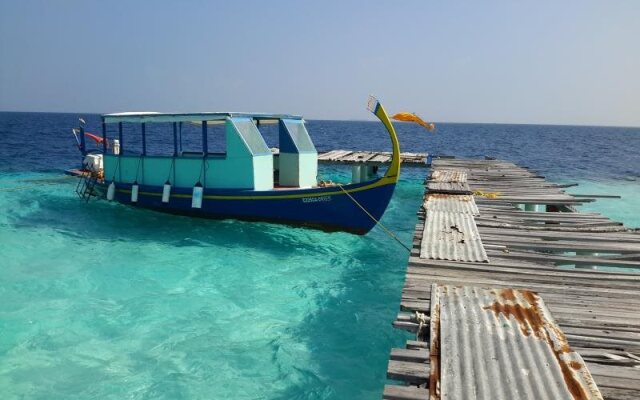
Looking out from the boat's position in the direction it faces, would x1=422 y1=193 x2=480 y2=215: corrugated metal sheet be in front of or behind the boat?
in front

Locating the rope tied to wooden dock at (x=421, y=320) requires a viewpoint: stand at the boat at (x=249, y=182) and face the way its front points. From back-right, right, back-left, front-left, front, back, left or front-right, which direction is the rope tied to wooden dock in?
front-right

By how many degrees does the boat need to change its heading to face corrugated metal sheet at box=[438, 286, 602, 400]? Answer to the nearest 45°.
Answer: approximately 45° to its right

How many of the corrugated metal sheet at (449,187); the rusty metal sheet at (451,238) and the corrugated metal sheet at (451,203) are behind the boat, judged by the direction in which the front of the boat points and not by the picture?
0

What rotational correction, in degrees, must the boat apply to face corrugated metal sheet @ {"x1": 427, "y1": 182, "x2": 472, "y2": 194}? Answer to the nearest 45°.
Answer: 0° — it already faces it

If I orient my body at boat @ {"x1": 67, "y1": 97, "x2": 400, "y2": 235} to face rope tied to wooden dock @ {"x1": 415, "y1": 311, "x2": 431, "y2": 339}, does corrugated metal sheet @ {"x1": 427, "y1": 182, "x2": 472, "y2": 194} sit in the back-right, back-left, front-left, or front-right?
front-left

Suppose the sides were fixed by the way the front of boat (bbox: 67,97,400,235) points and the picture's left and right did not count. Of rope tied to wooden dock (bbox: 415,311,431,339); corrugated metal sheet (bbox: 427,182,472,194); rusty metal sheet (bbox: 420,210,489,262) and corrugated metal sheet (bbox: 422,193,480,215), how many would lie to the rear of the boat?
0

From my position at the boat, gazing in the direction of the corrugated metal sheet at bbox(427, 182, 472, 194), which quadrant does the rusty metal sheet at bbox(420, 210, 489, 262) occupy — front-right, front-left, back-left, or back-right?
front-right

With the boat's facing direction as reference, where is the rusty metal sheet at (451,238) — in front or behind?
in front

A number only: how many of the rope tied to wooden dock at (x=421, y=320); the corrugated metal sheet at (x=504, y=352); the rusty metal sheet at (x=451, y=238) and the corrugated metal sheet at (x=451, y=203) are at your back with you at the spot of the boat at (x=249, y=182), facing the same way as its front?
0

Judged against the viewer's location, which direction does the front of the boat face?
facing the viewer and to the right of the viewer

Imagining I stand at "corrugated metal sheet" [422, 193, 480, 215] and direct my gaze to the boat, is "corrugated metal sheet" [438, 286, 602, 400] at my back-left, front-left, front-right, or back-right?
back-left

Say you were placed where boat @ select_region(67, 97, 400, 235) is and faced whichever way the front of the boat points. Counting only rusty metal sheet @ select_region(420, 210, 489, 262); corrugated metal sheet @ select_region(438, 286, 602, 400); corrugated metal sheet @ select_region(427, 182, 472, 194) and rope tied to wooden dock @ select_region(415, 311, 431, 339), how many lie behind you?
0

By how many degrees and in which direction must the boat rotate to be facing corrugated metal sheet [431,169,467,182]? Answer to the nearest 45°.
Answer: approximately 45° to its left
